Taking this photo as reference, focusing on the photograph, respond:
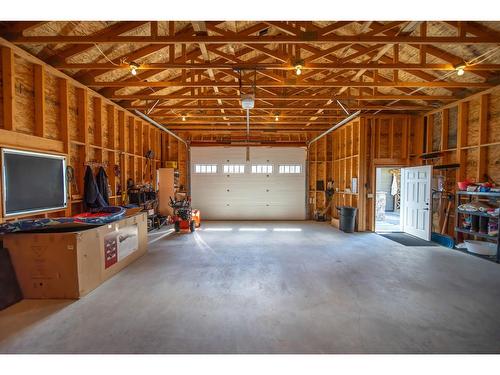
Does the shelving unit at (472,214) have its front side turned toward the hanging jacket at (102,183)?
yes

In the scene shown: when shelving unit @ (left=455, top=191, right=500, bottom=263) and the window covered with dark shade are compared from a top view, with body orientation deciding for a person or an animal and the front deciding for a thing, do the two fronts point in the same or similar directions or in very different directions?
very different directions

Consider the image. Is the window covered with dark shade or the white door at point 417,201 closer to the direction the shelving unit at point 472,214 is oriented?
the window covered with dark shade

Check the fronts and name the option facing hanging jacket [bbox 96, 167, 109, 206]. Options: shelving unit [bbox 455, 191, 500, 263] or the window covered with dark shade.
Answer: the shelving unit

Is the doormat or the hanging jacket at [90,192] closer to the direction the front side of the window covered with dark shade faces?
the doormat

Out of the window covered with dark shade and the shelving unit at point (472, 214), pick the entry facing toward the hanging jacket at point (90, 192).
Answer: the shelving unit

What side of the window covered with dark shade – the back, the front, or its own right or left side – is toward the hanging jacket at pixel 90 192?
left

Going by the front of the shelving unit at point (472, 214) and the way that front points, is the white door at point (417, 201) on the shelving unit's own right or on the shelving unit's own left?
on the shelving unit's own right

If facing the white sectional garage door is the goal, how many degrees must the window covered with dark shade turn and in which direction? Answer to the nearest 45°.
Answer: approximately 45° to its left

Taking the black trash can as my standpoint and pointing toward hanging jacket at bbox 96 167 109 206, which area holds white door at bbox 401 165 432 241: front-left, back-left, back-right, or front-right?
back-left

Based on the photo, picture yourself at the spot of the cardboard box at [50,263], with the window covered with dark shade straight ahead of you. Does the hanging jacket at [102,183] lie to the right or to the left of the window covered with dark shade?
right

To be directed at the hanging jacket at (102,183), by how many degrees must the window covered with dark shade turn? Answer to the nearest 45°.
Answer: approximately 90° to its left
